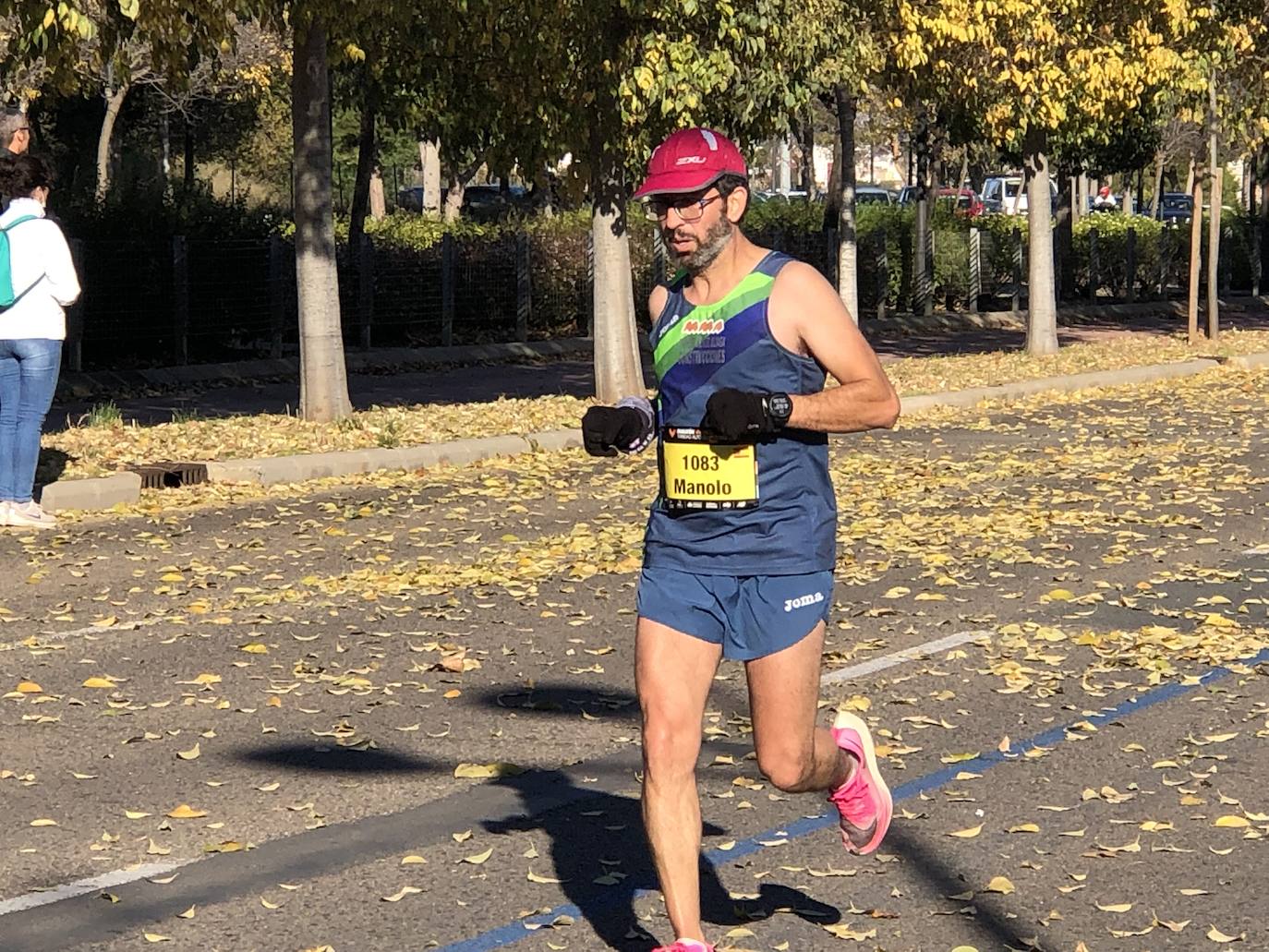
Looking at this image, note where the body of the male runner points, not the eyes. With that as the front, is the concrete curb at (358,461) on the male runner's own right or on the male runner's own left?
on the male runner's own right

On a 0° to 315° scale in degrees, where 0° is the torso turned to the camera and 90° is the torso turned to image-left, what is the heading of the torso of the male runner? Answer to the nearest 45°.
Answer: approximately 45°

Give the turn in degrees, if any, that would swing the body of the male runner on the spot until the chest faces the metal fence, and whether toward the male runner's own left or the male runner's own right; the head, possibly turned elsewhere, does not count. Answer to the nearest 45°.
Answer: approximately 135° to the male runner's own right

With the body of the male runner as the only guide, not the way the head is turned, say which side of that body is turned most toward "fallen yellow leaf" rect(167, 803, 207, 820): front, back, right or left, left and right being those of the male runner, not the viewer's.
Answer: right

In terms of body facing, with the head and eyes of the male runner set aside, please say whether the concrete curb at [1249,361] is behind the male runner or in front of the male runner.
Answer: behind

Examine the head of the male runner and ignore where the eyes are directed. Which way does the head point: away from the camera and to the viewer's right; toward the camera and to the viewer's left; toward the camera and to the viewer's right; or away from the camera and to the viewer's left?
toward the camera and to the viewer's left

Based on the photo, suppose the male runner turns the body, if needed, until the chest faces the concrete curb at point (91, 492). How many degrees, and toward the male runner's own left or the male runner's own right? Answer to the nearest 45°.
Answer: approximately 90° to the male runner's own right

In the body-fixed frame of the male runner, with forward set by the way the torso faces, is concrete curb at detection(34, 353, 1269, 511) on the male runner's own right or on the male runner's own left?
on the male runner's own right

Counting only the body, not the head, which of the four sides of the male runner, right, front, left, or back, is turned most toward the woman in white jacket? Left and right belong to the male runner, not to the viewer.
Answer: right
